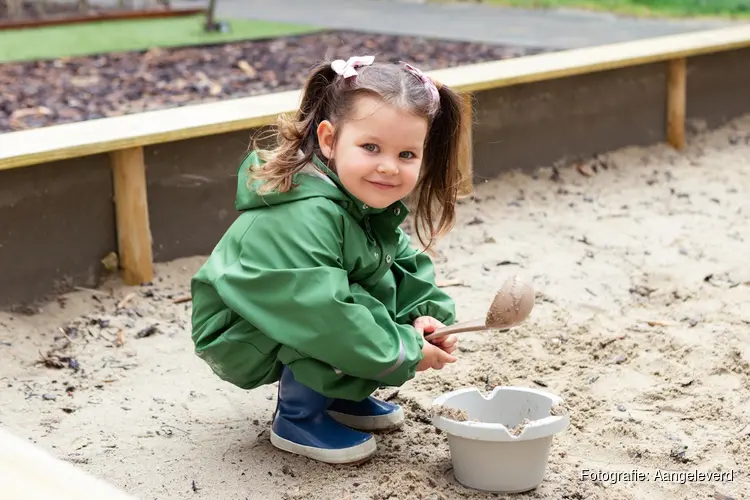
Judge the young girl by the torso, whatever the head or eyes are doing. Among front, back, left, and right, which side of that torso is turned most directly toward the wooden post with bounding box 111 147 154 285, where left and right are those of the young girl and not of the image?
back

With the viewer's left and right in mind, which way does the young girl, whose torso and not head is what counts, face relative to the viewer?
facing the viewer and to the right of the viewer

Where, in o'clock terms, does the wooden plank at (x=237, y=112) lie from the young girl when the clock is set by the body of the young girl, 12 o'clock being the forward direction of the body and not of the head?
The wooden plank is roughly at 7 o'clock from the young girl.

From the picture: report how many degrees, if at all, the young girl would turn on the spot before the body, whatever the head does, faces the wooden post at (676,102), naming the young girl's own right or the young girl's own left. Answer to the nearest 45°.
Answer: approximately 90° to the young girl's own left

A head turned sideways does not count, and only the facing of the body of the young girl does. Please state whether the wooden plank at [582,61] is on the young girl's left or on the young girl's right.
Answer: on the young girl's left
